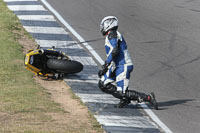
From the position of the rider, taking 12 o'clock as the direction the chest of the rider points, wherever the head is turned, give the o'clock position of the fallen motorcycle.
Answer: The fallen motorcycle is roughly at 1 o'clock from the rider.

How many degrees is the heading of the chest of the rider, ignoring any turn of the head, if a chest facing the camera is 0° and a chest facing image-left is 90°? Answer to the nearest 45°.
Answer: approximately 90°

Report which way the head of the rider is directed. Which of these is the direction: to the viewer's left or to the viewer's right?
to the viewer's left
